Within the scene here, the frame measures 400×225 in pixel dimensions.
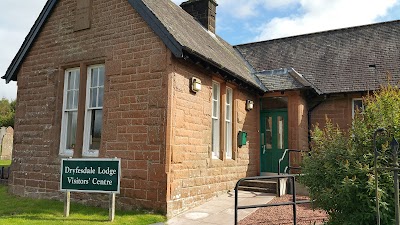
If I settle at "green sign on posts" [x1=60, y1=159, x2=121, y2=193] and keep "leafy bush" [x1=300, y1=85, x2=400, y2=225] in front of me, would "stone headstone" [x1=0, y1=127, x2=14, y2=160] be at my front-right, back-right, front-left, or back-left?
back-left

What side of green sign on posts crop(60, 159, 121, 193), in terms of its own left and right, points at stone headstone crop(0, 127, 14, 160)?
right
